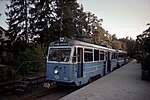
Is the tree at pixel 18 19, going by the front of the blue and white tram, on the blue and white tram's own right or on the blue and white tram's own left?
on the blue and white tram's own right

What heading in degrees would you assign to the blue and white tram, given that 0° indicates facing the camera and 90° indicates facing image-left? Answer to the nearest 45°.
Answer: approximately 45°
